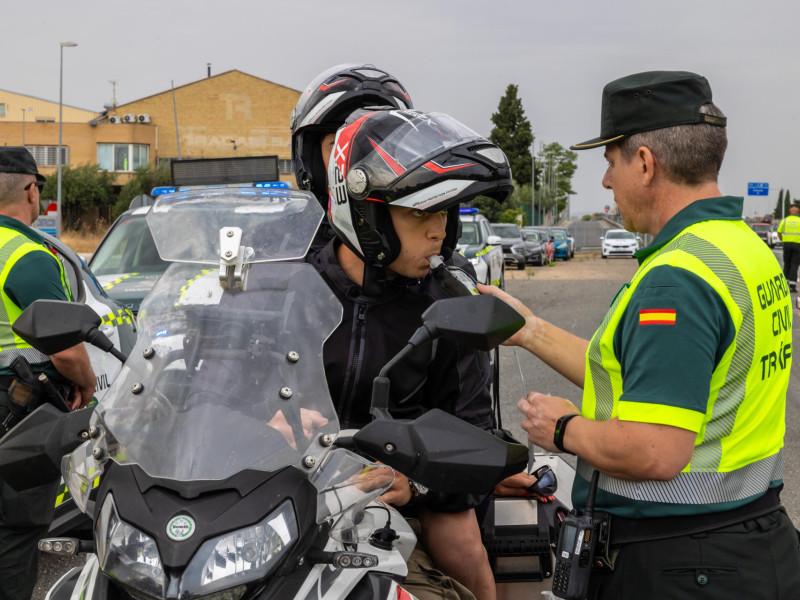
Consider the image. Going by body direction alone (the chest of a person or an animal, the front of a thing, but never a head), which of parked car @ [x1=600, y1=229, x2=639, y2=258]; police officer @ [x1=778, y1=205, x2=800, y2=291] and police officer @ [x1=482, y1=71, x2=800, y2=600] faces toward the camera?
the parked car

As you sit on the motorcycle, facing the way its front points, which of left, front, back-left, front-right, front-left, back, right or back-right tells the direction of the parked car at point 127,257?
back-right

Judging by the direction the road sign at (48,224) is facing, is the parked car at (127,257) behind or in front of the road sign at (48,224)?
in front

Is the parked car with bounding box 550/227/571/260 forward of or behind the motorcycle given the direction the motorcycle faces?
behind

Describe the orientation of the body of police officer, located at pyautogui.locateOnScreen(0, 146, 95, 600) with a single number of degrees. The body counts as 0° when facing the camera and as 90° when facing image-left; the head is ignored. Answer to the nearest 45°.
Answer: approximately 225°

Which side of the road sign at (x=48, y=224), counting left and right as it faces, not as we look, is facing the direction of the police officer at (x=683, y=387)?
front

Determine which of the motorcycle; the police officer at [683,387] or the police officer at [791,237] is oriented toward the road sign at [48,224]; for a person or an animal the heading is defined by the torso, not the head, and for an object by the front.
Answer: the police officer at [683,387]

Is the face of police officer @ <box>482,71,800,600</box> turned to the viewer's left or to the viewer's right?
to the viewer's left
